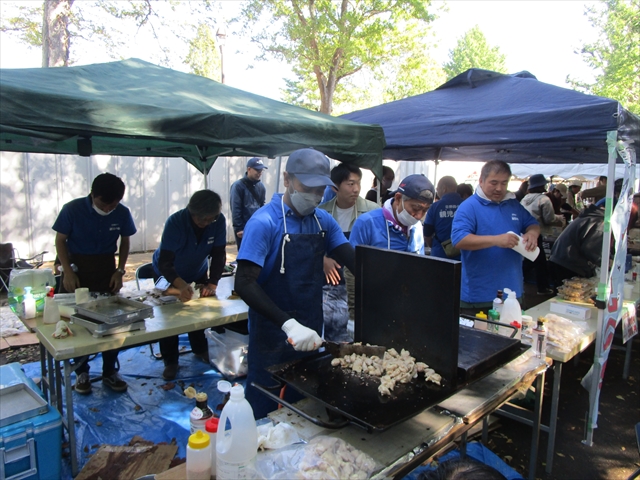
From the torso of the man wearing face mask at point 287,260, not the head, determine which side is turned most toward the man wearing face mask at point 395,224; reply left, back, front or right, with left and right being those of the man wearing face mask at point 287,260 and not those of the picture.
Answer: left

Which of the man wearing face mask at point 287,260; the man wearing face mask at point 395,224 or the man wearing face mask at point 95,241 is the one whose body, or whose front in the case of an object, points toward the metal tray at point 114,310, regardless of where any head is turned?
the man wearing face mask at point 95,241

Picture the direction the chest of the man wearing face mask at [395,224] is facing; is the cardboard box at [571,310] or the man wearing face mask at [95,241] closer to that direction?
the cardboard box

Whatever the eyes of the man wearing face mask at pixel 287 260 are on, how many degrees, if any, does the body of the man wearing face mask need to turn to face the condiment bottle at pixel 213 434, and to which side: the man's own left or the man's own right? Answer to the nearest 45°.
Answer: approximately 45° to the man's own right

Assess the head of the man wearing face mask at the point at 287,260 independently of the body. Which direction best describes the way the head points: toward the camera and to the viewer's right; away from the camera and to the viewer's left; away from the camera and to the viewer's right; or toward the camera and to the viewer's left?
toward the camera and to the viewer's right

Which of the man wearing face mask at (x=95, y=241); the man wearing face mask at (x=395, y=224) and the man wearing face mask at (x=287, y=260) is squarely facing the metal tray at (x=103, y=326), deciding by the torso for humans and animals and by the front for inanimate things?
the man wearing face mask at (x=95, y=241)

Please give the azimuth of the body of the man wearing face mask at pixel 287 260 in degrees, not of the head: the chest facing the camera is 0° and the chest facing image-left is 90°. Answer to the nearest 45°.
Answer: approximately 315°

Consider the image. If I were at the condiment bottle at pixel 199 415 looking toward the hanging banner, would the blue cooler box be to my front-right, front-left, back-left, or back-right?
back-left

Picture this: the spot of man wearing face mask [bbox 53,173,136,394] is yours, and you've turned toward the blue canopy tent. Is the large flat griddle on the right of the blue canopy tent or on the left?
right

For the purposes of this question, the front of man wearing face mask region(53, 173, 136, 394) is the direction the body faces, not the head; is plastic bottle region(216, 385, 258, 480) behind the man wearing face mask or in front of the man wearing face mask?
in front

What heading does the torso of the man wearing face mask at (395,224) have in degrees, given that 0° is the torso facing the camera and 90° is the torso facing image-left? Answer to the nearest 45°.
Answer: approximately 315°
